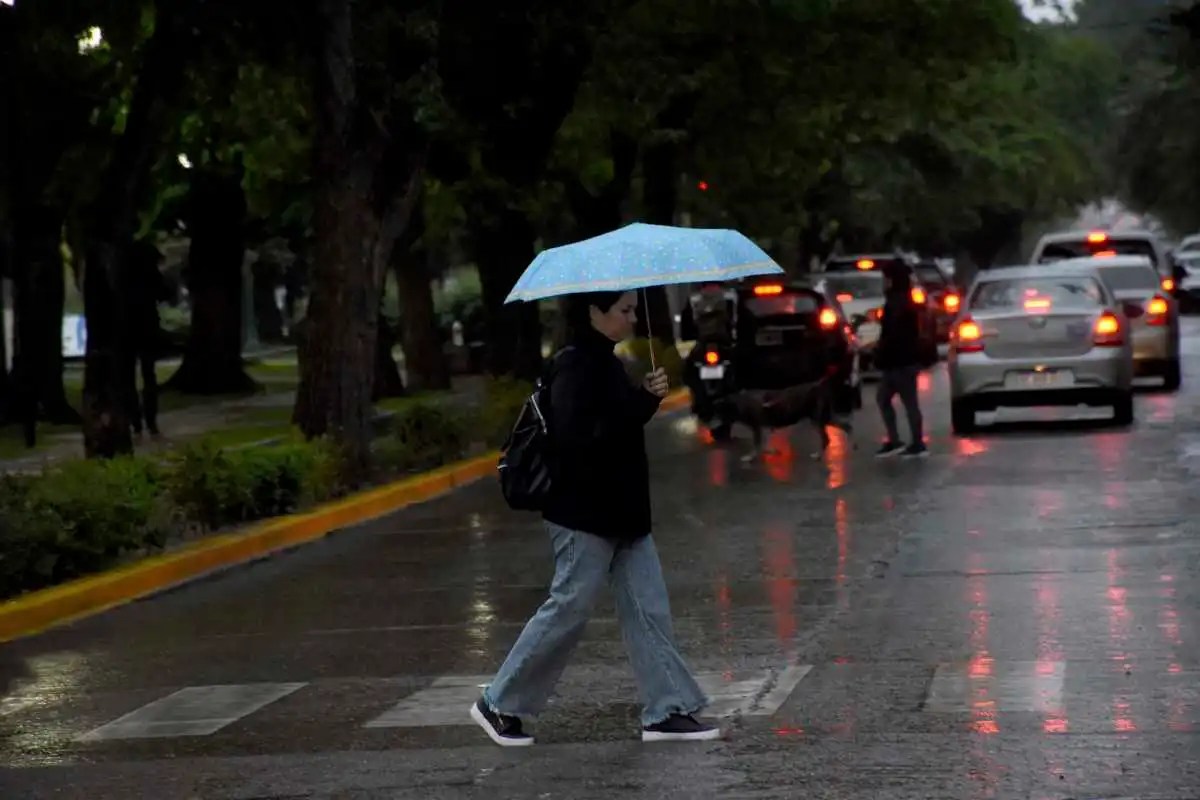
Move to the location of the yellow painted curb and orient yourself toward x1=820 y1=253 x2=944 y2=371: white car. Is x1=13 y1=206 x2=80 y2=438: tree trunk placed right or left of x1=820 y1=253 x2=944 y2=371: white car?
left

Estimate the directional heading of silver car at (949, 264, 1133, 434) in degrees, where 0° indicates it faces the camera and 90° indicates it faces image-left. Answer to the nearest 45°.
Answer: approximately 180°

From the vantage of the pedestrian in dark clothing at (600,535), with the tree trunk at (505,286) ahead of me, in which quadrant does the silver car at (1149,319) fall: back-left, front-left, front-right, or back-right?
front-right

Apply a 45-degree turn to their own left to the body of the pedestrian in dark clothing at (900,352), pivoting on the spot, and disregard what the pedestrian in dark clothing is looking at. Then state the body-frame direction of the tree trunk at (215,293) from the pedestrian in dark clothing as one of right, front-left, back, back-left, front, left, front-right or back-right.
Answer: right

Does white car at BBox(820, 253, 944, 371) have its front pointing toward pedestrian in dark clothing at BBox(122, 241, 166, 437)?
no

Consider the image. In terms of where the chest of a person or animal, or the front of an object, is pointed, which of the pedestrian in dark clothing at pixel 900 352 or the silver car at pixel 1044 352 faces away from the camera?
the silver car

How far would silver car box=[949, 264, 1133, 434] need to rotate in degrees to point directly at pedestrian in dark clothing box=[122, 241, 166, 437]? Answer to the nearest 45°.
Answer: approximately 90° to its left

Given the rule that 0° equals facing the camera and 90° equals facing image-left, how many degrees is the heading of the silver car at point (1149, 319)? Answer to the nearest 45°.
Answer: approximately 180°

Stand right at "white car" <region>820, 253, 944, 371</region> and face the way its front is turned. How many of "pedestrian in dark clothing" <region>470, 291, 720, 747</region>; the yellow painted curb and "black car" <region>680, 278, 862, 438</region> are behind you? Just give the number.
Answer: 3

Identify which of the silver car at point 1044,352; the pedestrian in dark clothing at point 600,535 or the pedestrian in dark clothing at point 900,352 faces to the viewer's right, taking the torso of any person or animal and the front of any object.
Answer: the pedestrian in dark clothing at point 600,535

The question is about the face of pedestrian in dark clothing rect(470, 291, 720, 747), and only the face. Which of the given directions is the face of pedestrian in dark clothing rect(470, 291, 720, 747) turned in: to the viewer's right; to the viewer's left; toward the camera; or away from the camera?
to the viewer's right

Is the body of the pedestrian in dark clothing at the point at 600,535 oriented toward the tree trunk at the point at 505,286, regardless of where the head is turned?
no

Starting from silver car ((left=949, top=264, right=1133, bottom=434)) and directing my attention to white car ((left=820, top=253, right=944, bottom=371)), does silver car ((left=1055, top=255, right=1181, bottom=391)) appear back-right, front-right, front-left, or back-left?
front-right

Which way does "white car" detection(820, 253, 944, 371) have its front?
away from the camera

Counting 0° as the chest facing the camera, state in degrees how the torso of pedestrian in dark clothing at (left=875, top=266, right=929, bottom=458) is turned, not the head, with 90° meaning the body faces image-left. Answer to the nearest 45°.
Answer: approximately 90°

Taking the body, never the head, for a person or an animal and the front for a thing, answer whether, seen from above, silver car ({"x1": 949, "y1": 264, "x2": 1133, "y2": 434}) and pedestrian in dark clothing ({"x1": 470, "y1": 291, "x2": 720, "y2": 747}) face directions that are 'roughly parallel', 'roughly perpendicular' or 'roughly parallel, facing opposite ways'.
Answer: roughly perpendicular

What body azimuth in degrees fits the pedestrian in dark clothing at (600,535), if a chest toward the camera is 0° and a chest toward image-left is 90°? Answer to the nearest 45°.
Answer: approximately 270°

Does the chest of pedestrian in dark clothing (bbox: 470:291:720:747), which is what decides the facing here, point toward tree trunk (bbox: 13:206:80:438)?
no
